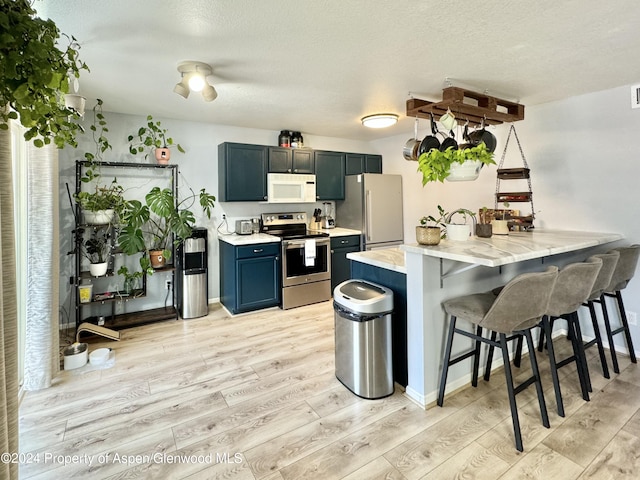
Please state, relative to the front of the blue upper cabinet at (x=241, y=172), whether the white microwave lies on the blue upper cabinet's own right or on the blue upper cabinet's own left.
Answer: on the blue upper cabinet's own left

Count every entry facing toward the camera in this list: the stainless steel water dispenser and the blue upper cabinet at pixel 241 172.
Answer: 2

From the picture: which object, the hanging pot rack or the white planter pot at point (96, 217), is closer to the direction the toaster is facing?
the hanging pot rack

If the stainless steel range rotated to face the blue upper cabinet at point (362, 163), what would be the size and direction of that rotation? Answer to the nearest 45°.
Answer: approximately 90° to its left

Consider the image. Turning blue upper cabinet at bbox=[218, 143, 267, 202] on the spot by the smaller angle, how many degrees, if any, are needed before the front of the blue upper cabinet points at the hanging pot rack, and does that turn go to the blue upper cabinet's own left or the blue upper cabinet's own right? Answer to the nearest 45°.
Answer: approximately 45° to the blue upper cabinet's own left

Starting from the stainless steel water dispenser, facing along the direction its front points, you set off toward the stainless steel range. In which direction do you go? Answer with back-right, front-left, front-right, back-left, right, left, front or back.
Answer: left

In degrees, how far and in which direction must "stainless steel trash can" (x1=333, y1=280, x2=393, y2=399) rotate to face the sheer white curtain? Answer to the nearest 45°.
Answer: approximately 45° to its right

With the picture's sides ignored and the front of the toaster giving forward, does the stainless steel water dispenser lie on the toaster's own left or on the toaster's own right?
on the toaster's own right

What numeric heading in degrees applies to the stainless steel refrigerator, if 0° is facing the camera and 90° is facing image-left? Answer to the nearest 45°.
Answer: approximately 315°

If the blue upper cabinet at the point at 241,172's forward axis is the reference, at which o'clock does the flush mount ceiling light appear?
The flush mount ceiling light is roughly at 10 o'clock from the blue upper cabinet.
